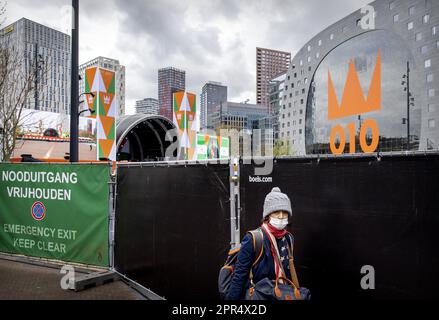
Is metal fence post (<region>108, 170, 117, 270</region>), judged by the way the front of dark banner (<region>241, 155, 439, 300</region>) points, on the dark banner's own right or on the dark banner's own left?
on the dark banner's own right

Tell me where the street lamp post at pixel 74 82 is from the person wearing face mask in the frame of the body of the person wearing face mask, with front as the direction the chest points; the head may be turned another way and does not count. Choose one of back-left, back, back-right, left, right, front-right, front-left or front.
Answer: back

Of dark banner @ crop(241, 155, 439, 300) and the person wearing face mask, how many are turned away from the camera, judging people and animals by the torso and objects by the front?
0

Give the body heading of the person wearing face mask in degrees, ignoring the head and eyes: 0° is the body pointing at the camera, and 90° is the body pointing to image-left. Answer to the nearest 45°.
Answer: approximately 315°

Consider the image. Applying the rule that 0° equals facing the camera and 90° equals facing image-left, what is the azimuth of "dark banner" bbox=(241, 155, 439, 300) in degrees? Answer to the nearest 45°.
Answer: approximately 0°
